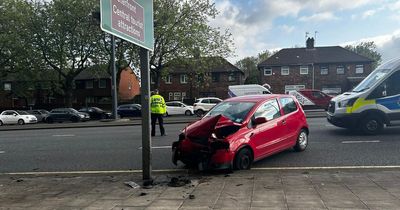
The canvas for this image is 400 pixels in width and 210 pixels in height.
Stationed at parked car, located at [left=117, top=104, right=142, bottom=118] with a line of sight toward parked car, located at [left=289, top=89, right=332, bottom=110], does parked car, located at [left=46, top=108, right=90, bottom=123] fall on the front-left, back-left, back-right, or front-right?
back-right

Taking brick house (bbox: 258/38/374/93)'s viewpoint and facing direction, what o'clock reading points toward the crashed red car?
The crashed red car is roughly at 12 o'clock from the brick house.

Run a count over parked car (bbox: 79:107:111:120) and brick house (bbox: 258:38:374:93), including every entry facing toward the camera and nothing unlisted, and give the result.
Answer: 1

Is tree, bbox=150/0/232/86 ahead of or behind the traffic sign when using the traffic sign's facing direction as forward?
behind
